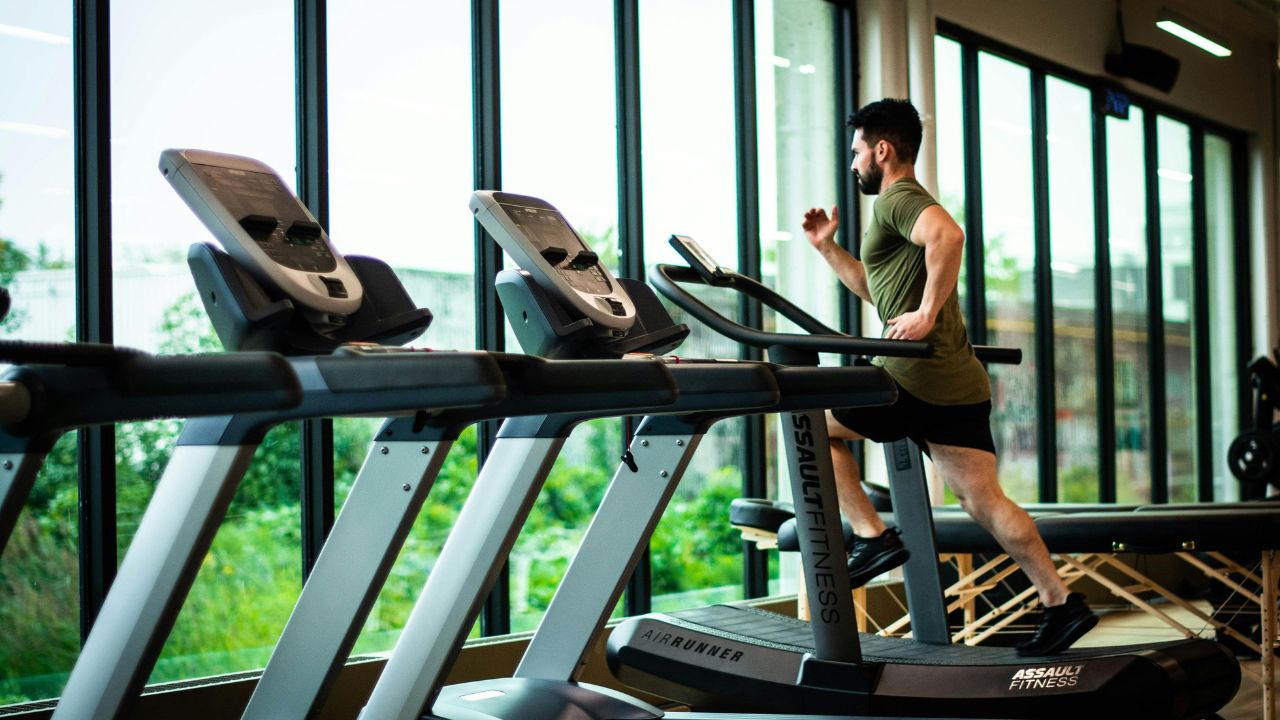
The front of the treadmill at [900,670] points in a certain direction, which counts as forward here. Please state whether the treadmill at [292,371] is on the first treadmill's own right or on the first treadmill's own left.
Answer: on the first treadmill's own left

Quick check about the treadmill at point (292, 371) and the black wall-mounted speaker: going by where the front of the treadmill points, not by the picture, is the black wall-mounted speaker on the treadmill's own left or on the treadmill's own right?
on the treadmill's own right

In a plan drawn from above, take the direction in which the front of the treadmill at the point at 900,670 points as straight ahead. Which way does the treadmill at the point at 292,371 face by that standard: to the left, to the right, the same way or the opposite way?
the same way

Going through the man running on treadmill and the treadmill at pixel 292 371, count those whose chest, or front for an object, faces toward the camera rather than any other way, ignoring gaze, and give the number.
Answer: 0

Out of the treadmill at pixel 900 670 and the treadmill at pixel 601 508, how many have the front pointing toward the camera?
0

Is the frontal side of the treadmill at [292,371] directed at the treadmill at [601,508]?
no

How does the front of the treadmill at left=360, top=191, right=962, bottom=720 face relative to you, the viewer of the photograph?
facing away from the viewer and to the left of the viewer

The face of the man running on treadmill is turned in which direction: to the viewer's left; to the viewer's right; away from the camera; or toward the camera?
to the viewer's left

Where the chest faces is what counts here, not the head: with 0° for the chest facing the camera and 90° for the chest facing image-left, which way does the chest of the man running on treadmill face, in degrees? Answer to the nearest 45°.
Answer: approximately 90°

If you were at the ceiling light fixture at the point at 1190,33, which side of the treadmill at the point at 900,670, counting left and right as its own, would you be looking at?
right

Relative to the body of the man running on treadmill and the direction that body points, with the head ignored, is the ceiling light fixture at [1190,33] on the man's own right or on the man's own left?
on the man's own right

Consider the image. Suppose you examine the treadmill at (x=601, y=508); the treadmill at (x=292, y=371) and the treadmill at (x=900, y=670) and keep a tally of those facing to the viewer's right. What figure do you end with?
0

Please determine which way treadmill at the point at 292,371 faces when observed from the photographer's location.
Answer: facing away from the viewer and to the left of the viewer

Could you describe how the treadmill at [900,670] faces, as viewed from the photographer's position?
facing to the left of the viewer
